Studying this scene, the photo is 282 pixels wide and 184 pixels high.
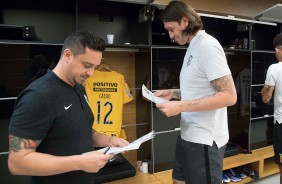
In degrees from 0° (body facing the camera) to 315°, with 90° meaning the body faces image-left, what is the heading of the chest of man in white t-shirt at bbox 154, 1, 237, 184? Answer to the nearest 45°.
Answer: approximately 90°

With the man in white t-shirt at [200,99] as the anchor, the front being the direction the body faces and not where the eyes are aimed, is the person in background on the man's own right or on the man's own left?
on the man's own right

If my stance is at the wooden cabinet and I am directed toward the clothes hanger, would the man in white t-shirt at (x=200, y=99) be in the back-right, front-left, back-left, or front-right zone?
front-left

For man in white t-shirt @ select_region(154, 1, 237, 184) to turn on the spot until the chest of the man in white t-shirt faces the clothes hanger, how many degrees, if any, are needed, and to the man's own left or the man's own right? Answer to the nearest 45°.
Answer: approximately 45° to the man's own right
